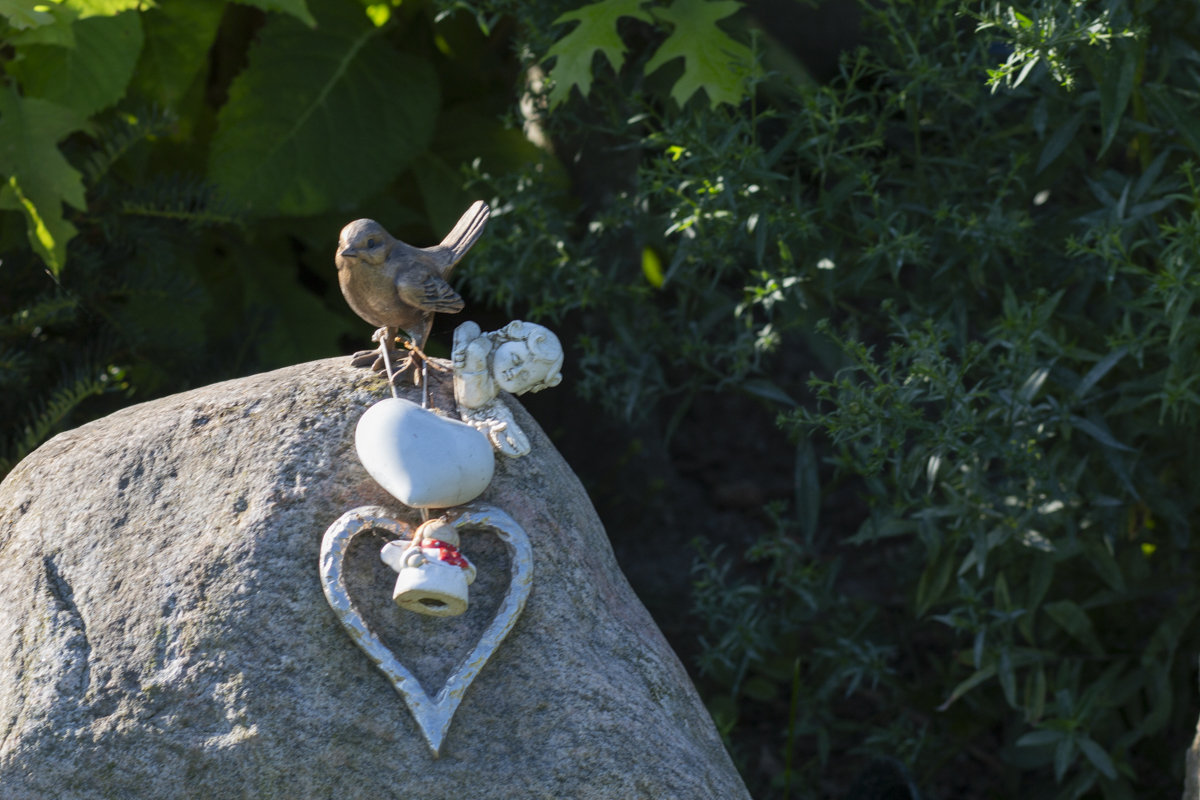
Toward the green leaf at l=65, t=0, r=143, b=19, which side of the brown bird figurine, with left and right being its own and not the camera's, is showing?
right

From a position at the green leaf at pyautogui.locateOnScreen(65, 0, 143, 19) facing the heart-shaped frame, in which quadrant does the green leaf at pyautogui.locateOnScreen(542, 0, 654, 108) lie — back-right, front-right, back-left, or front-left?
front-left

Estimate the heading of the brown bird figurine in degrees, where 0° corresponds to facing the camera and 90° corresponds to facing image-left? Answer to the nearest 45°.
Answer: approximately 45°

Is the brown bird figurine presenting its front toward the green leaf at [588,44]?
no

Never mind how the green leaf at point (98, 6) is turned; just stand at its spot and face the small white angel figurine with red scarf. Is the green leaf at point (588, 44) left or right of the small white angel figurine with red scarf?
left

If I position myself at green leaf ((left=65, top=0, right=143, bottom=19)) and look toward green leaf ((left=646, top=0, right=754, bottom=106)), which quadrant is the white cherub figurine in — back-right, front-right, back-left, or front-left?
front-right

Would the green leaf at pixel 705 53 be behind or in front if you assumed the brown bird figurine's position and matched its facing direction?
behind
